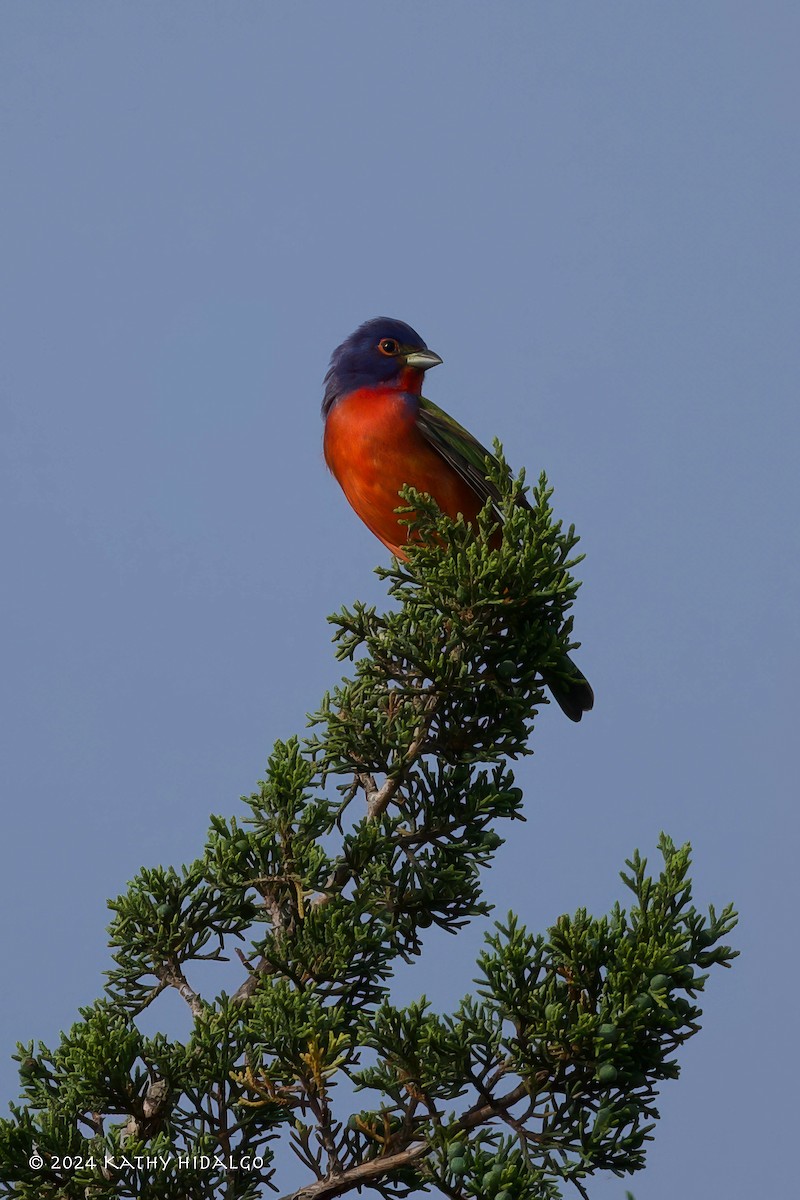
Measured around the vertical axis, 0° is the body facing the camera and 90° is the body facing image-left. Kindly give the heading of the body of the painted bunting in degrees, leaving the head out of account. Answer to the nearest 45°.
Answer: approximately 45°
